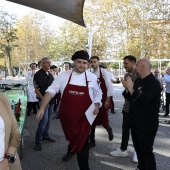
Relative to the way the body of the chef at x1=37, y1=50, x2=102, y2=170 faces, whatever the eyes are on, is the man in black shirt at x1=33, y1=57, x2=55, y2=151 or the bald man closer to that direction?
the bald man

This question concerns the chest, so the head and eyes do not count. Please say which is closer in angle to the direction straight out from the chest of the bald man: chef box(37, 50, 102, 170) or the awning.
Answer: the chef

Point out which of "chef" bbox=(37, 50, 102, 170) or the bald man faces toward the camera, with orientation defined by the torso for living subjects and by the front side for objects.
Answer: the chef

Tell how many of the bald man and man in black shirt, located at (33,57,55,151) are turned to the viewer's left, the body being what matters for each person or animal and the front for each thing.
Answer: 1

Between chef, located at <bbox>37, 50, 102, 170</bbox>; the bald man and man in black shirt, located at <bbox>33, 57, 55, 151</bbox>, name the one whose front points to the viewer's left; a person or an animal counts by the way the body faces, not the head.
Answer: the bald man

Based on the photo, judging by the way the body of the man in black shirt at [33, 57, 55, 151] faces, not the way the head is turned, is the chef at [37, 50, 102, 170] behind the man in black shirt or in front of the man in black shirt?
in front

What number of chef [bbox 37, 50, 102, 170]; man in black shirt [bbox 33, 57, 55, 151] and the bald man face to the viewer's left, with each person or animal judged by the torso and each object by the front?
1

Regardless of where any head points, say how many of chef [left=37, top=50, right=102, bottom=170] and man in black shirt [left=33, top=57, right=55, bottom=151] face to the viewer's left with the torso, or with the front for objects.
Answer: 0

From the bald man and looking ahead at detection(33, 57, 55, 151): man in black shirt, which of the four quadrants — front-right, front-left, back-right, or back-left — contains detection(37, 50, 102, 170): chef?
front-left

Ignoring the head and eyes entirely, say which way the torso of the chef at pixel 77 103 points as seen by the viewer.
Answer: toward the camera

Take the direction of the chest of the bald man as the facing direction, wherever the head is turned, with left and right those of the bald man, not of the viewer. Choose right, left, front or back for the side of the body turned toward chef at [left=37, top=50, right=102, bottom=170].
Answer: front

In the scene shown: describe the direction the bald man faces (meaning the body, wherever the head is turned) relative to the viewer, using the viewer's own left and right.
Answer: facing to the left of the viewer
